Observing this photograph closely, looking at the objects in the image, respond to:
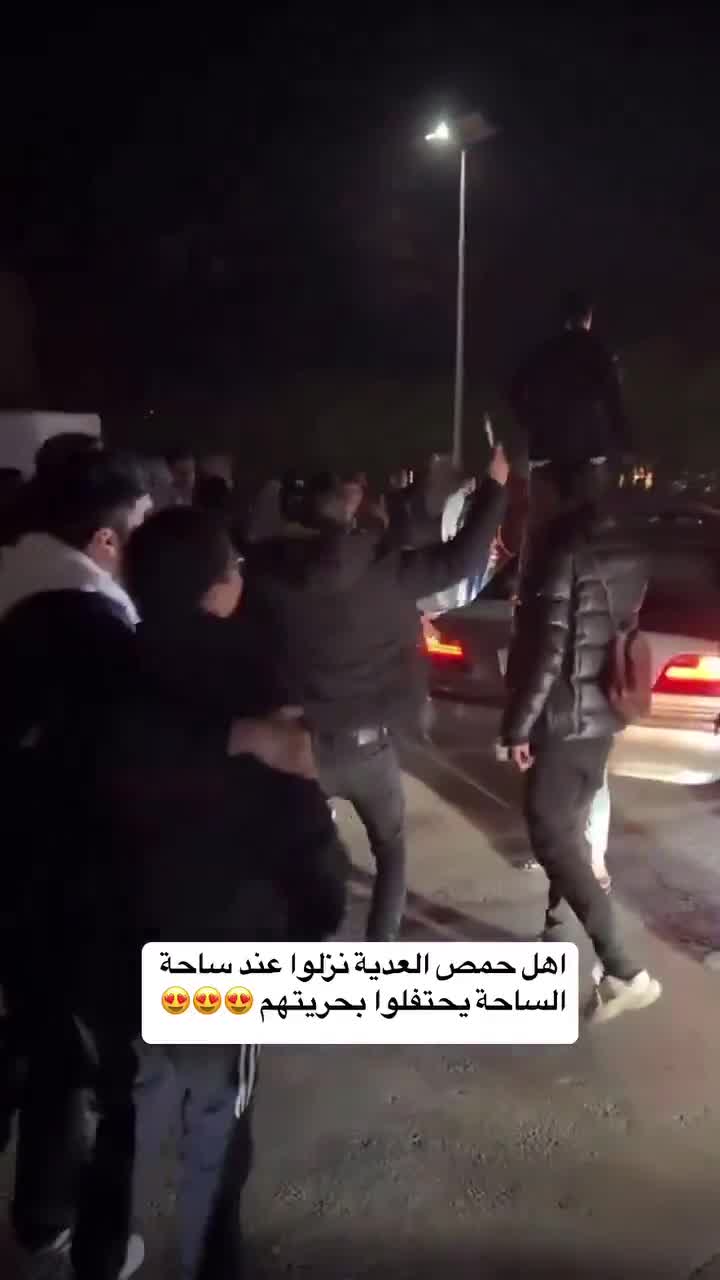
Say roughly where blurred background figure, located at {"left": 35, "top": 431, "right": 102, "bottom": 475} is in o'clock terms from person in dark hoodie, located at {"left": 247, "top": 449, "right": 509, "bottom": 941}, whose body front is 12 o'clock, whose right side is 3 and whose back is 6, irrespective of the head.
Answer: The blurred background figure is roughly at 9 o'clock from the person in dark hoodie.

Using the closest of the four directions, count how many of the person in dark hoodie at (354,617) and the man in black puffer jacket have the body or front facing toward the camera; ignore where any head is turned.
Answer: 0

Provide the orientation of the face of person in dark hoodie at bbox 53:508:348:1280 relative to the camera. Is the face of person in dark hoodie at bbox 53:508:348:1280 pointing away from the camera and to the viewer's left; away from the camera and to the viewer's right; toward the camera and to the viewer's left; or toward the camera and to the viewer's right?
away from the camera and to the viewer's right

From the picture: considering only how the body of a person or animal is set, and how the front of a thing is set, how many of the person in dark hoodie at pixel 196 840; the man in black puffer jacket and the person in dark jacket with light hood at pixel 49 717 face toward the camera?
0

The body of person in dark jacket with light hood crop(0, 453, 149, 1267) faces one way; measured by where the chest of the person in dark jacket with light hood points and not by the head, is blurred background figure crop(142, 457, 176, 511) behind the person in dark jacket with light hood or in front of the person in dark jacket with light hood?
in front

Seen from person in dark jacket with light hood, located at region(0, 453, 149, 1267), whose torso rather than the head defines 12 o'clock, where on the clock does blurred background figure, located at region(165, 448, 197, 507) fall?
The blurred background figure is roughly at 11 o'clock from the person in dark jacket with light hood.

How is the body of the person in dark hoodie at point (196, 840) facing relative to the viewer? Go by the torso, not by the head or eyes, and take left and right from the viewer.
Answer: facing away from the viewer and to the right of the viewer

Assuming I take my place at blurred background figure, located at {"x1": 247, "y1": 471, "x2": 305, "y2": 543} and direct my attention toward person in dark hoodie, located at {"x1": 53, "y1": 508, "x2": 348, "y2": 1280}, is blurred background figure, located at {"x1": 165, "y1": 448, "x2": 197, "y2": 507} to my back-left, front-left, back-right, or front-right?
back-right

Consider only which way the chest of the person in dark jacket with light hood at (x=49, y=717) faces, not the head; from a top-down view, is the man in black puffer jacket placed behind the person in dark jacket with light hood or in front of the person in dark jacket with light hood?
in front

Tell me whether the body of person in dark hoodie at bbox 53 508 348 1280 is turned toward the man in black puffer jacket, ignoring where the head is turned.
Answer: yes

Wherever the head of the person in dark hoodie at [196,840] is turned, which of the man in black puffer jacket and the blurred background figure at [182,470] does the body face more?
the man in black puffer jacket

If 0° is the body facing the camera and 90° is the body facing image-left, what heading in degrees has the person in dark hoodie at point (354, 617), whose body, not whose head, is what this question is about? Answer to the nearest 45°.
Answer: approximately 180°

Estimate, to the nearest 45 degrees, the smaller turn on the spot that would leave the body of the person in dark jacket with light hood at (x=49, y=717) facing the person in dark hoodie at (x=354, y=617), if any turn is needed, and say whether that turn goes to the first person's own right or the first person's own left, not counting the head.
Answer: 0° — they already face them

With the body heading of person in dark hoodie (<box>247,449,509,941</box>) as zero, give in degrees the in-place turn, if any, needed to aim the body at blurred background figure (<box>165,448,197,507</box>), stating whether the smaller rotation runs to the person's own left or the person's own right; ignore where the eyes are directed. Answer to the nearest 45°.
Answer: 0° — they already face them
